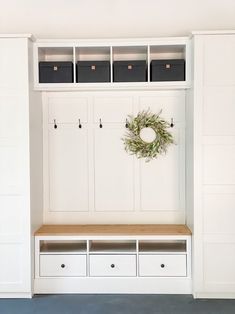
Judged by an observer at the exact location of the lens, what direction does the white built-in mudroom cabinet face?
facing the viewer

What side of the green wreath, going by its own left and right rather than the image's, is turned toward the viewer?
front

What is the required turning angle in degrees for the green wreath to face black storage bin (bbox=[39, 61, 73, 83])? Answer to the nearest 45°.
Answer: approximately 90° to its right
